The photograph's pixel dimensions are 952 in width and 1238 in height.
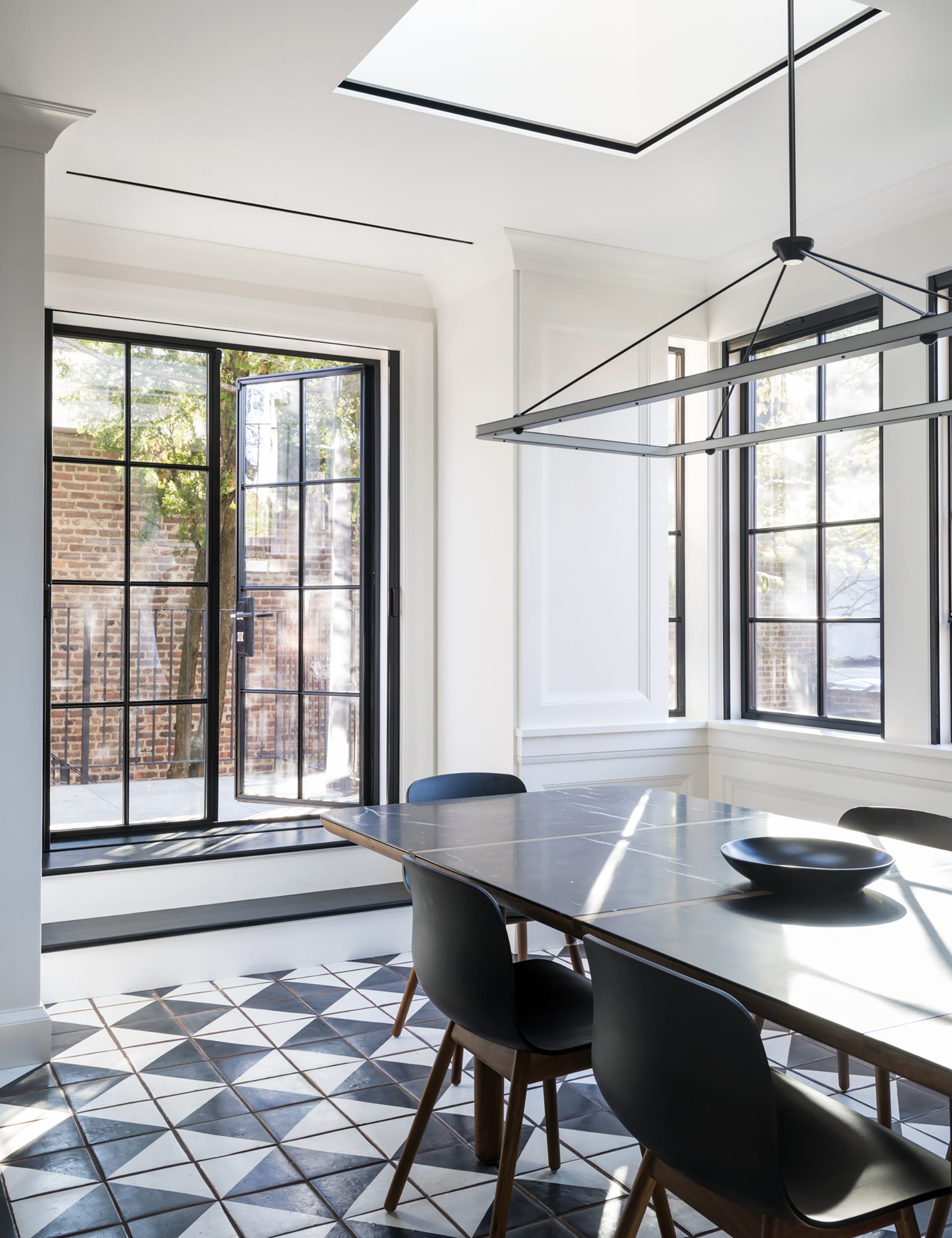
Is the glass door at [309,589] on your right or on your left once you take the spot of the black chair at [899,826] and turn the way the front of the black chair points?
on your right

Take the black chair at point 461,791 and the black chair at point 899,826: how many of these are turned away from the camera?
0

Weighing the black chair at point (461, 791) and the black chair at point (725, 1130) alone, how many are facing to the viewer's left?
0

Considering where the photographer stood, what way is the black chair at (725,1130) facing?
facing away from the viewer and to the right of the viewer

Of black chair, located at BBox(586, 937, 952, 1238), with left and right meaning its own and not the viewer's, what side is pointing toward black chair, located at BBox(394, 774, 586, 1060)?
left

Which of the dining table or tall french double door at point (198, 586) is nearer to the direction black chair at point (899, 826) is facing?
the dining table

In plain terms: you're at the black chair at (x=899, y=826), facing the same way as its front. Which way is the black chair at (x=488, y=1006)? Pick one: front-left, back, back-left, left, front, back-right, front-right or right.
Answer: front

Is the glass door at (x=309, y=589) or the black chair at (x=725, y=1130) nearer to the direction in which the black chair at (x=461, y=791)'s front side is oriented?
the black chair

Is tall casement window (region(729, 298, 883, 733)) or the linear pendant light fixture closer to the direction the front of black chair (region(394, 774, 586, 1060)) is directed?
the linear pendant light fixture

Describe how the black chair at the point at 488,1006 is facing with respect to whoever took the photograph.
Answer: facing away from the viewer and to the right of the viewer

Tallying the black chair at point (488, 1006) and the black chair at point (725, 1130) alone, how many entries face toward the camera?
0

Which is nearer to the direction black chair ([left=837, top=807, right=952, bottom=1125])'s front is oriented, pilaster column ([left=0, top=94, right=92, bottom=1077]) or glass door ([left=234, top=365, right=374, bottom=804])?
the pilaster column

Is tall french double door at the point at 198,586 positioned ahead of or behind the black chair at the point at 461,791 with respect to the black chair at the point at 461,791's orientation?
behind

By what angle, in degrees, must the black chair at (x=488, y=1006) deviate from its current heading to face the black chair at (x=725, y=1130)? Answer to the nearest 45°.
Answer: approximately 90° to its right
